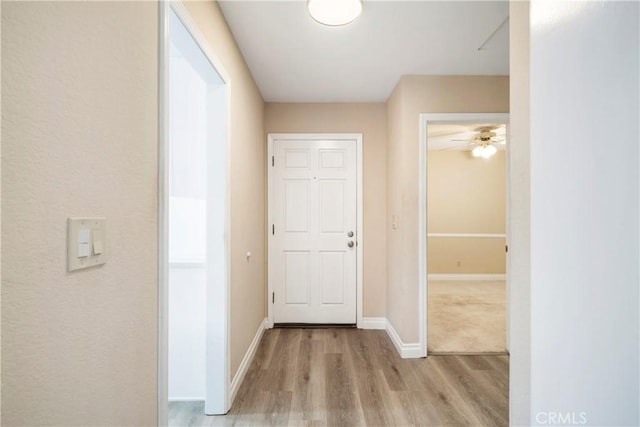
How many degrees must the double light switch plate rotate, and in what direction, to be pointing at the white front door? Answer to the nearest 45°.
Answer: approximately 90° to its left

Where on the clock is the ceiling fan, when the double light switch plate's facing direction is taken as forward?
The ceiling fan is roughly at 10 o'clock from the double light switch plate.

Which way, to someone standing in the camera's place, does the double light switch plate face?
facing the viewer and to the right of the viewer
